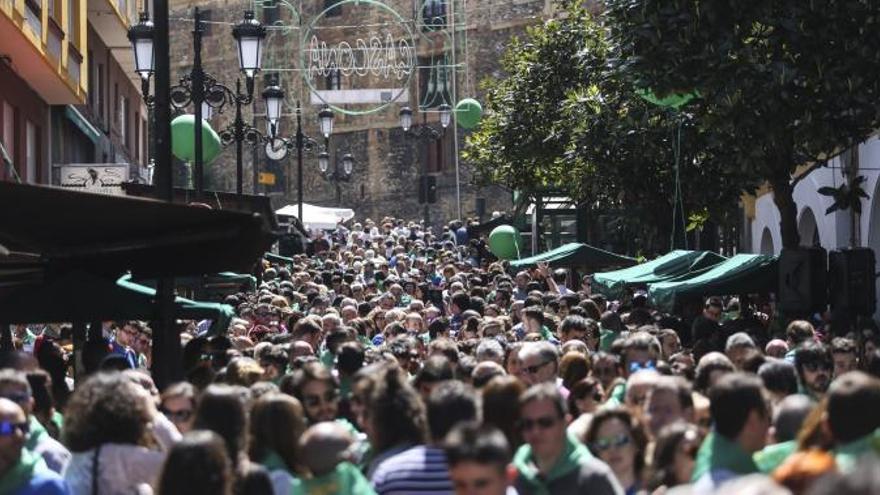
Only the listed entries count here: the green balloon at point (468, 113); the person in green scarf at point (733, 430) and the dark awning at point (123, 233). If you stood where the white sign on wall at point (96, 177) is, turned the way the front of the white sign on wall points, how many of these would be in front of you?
2

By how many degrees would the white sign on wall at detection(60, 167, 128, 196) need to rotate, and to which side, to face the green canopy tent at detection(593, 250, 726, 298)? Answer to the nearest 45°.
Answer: approximately 45° to its left

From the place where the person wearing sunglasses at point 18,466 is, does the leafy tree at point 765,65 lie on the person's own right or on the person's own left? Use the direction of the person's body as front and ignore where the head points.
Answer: on the person's own left

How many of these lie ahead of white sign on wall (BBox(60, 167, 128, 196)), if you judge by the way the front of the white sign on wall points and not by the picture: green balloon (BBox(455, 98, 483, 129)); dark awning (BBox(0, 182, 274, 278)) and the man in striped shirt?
2

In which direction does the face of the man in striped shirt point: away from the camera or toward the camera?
away from the camera
